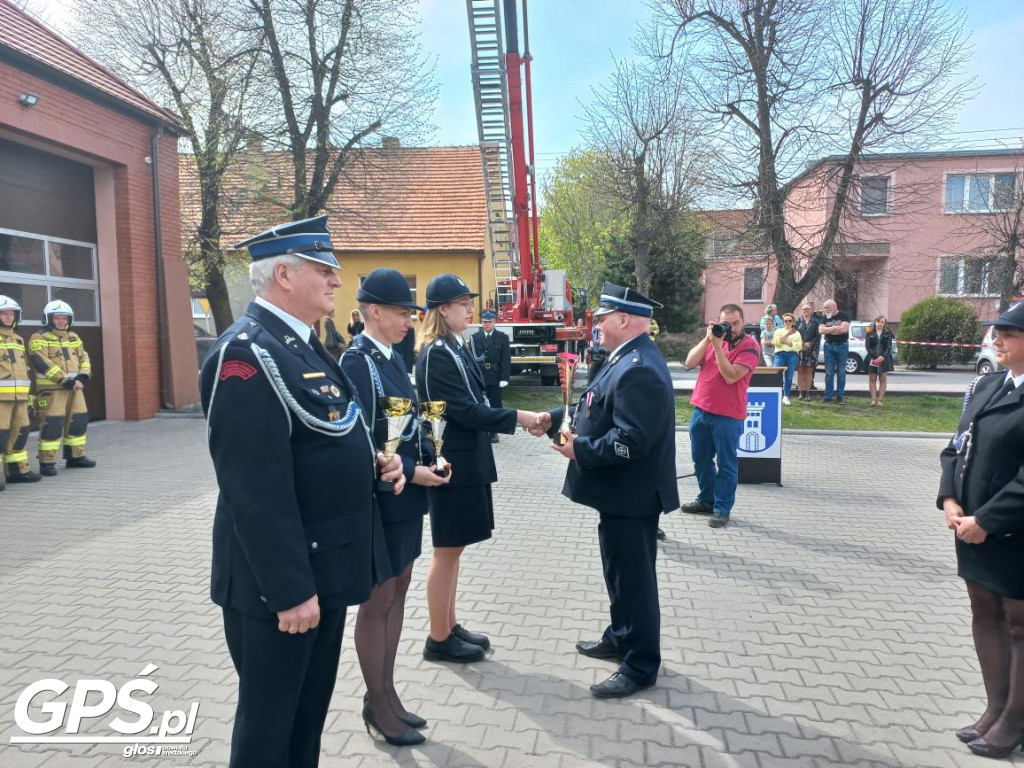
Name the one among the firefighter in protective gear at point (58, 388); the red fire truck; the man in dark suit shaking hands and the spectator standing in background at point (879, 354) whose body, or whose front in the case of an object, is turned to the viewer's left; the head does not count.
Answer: the man in dark suit shaking hands

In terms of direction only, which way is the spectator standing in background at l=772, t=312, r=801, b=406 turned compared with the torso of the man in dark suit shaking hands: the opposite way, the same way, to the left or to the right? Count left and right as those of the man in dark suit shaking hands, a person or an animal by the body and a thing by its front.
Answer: to the left

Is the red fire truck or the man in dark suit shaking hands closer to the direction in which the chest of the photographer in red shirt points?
the man in dark suit shaking hands

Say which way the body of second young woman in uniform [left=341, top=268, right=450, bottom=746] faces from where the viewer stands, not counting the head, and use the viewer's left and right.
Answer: facing to the right of the viewer

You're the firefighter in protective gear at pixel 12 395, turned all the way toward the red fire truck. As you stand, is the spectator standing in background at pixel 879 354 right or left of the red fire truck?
right

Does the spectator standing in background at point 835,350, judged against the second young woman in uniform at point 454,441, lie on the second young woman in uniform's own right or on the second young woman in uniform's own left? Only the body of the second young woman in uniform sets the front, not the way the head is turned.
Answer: on the second young woman in uniform's own left

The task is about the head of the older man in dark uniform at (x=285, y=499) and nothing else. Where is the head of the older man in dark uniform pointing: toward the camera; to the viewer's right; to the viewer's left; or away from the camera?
to the viewer's right

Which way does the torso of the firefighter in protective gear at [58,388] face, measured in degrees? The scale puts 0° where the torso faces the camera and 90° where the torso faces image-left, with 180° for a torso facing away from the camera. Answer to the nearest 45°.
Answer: approximately 315°
